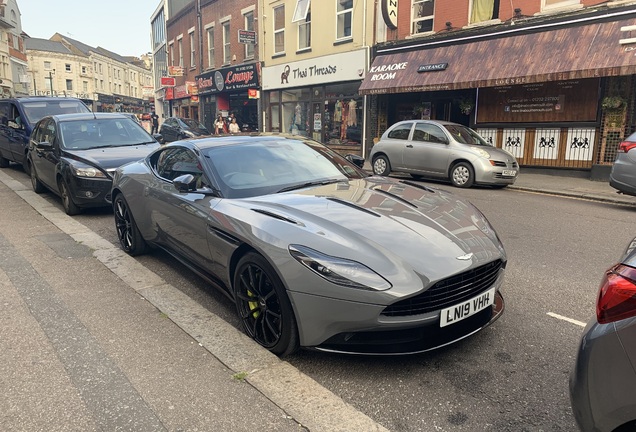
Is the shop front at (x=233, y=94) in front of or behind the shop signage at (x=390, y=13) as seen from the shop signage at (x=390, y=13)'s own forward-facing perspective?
behind

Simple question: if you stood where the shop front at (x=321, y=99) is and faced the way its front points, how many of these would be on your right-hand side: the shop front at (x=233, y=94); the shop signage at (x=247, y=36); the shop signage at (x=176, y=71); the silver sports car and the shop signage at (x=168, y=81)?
4

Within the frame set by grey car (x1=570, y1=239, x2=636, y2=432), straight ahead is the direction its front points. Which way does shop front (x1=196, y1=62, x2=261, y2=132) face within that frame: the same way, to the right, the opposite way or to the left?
to the right

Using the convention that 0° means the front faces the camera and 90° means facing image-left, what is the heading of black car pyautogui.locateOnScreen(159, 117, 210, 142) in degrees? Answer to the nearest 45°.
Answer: approximately 315°

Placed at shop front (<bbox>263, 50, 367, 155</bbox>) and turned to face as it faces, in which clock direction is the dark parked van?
The dark parked van is roughly at 12 o'clock from the shop front.

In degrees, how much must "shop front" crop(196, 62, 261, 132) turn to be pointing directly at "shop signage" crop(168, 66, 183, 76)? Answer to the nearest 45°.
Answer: approximately 90° to its right

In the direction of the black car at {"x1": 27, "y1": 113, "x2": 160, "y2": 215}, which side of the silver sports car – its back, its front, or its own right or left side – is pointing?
back

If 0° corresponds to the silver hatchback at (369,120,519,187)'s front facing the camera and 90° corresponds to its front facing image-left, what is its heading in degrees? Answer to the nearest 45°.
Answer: approximately 315°
